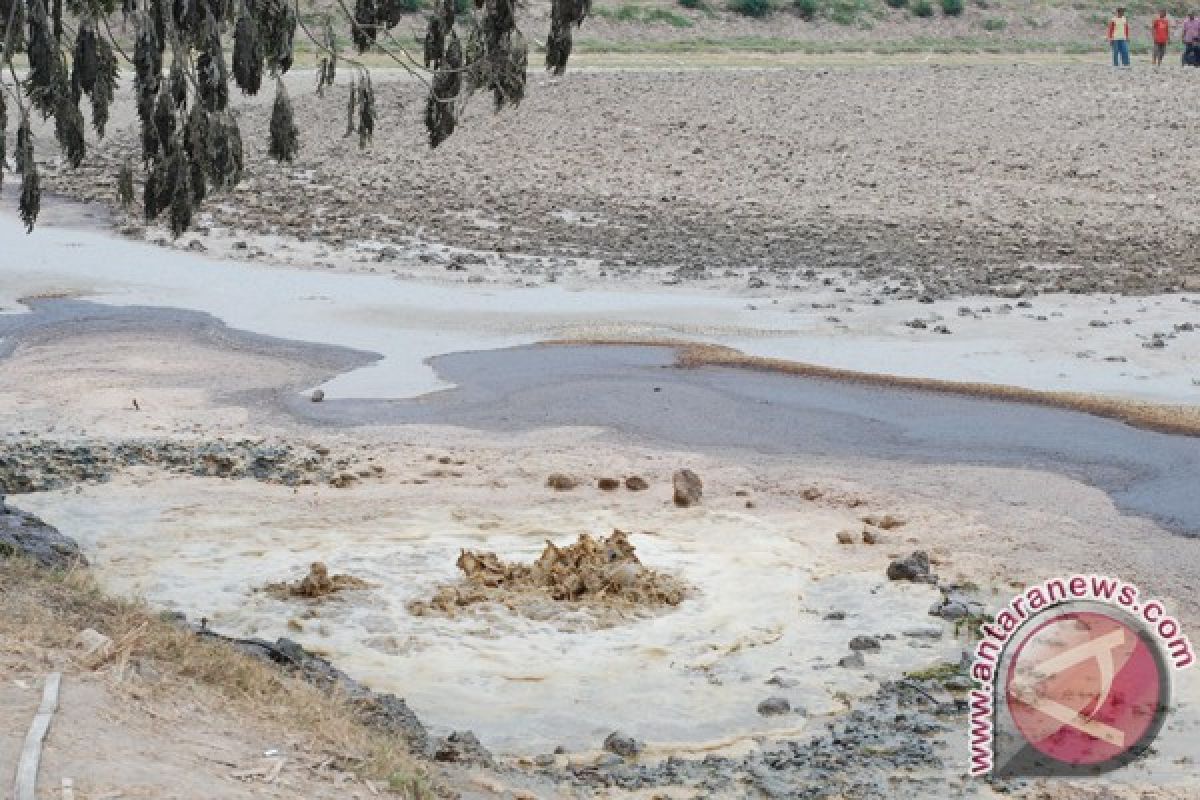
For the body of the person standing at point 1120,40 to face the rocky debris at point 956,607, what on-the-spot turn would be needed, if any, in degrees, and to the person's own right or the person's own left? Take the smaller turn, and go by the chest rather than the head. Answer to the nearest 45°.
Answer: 0° — they already face it

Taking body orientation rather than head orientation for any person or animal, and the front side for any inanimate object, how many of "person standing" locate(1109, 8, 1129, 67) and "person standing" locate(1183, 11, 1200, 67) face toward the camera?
2

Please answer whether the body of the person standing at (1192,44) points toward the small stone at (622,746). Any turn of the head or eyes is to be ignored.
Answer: yes

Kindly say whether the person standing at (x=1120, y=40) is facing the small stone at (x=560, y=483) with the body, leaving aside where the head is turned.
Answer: yes

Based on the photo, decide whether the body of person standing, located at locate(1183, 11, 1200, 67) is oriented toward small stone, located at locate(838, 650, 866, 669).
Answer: yes

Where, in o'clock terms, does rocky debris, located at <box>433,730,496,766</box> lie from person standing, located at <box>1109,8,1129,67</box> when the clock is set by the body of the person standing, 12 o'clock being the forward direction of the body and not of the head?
The rocky debris is roughly at 12 o'clock from the person standing.

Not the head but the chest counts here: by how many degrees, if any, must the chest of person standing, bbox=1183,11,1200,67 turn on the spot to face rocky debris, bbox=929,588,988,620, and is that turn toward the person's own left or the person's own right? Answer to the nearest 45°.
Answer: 0° — they already face it

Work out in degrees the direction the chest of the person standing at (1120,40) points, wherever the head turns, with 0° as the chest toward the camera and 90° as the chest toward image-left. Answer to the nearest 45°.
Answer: approximately 0°

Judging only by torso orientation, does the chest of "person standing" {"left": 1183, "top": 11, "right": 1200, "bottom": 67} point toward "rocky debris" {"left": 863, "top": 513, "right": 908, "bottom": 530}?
yes

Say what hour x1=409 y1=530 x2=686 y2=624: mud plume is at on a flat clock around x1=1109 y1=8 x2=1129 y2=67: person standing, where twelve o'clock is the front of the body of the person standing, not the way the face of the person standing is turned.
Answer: The mud plume is roughly at 12 o'clock from the person standing.

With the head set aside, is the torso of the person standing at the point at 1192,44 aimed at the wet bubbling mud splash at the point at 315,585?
yes

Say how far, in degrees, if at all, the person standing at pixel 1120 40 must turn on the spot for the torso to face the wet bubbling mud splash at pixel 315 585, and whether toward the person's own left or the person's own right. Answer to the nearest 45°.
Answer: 0° — they already face it
